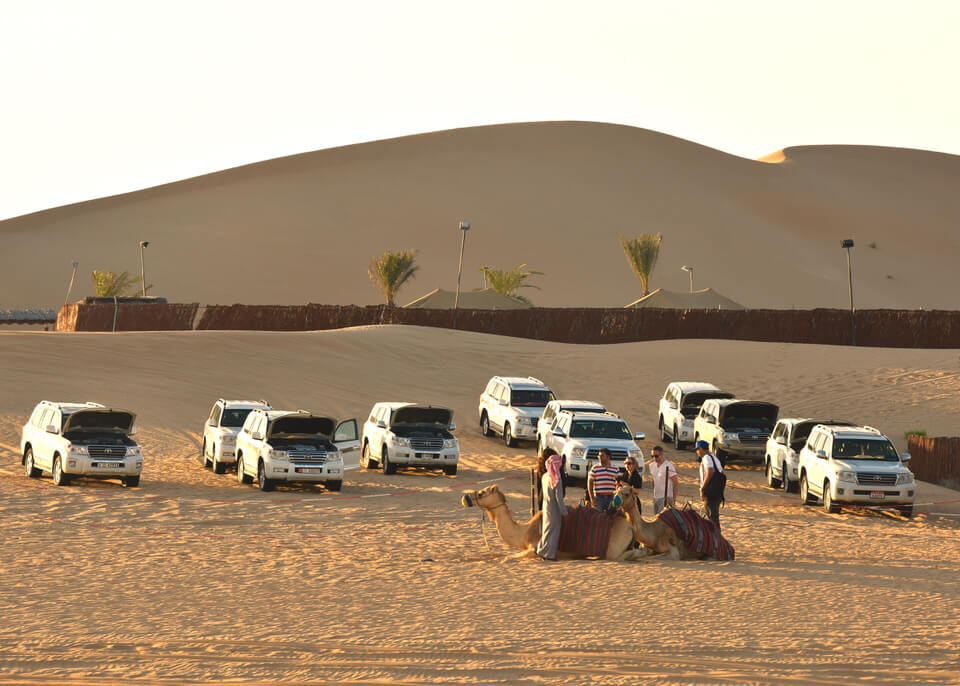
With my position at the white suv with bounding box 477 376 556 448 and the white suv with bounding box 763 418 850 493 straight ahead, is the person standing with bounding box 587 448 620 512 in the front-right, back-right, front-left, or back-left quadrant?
front-right

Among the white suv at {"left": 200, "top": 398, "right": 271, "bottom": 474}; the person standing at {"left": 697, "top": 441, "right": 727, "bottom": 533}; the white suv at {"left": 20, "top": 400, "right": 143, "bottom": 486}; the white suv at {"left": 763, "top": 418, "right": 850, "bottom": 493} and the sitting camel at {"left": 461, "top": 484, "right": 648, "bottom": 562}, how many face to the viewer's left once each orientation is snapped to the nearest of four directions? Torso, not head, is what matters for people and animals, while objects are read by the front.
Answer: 2

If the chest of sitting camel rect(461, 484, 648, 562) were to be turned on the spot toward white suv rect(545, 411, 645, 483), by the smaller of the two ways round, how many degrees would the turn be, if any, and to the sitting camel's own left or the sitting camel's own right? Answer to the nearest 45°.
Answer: approximately 90° to the sitting camel's own right

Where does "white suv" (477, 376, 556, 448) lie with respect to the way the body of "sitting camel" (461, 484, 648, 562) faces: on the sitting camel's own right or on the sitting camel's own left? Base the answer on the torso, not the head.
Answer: on the sitting camel's own right

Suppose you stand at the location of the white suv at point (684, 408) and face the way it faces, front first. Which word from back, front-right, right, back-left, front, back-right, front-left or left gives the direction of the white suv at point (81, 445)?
right

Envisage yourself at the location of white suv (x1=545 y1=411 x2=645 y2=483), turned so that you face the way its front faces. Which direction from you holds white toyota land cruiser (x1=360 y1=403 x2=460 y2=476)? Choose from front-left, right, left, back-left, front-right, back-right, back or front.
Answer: back-right

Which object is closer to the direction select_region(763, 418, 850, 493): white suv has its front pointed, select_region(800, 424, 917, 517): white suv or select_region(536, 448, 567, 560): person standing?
the white suv

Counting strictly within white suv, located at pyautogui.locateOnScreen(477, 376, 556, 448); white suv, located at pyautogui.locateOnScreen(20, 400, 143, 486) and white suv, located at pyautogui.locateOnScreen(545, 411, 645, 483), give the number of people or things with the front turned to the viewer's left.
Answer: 0

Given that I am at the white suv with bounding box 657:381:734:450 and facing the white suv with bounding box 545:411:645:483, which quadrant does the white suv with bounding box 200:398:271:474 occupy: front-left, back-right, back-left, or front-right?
front-right

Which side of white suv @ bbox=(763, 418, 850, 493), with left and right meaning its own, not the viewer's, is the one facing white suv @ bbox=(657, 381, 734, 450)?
back

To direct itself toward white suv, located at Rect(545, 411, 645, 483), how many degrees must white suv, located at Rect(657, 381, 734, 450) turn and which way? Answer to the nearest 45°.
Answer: approximately 45° to its right

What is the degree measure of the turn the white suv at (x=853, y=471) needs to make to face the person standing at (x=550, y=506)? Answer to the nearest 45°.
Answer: approximately 90° to its right
